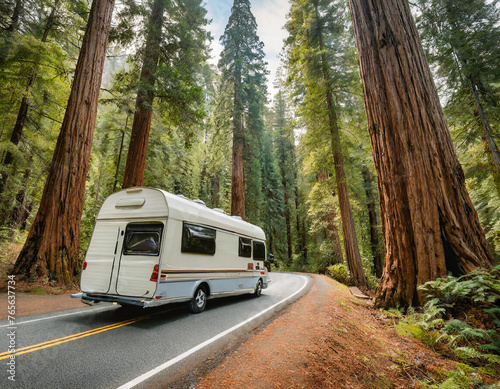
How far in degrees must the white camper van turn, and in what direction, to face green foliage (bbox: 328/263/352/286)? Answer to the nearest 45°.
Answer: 0° — it already faces it

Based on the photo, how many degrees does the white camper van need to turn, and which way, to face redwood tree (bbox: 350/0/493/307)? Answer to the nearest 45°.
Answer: approximately 90° to its right

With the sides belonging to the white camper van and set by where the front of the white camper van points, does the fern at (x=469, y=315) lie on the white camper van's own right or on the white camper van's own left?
on the white camper van's own right

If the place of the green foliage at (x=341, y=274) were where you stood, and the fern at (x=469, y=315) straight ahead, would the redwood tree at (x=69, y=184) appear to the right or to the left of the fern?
right

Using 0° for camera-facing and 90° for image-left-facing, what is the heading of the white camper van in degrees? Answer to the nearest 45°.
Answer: approximately 225°
